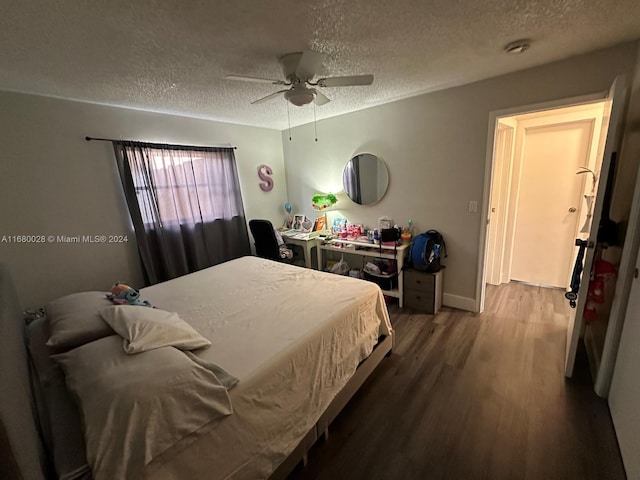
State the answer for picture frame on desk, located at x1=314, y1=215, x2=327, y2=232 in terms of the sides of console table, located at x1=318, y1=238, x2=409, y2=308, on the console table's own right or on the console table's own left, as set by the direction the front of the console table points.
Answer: on the console table's own right

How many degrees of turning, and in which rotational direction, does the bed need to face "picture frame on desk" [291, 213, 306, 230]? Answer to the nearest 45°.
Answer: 0° — it already faces it

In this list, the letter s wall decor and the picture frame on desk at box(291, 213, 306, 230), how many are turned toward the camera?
2

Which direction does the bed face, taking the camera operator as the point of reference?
facing away from the viewer and to the right of the viewer

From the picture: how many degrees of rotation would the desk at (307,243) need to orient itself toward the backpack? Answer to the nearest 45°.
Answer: approximately 90° to its left

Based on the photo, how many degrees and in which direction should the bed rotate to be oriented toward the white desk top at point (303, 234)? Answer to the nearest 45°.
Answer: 0° — it already faces it

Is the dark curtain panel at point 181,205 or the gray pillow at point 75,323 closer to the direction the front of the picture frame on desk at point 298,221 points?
the gray pillow

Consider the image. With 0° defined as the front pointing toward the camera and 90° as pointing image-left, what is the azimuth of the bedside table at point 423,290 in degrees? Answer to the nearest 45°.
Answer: approximately 45°

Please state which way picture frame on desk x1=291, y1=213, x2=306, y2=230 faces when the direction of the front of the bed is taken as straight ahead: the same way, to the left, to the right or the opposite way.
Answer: the opposite way

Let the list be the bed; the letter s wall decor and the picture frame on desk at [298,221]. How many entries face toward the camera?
2
